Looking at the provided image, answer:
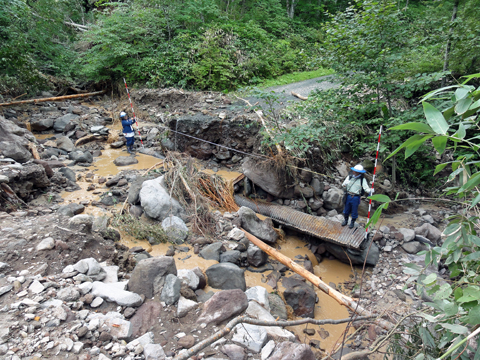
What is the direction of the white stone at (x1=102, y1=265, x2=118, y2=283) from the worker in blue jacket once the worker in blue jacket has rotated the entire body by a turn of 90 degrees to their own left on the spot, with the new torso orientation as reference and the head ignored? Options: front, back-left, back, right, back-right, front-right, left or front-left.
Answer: back-right

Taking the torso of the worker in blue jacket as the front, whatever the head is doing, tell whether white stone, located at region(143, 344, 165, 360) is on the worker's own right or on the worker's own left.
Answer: on the worker's own right

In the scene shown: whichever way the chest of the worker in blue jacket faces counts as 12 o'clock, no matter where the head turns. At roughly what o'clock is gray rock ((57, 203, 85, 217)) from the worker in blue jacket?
The gray rock is roughly at 2 o'clock from the worker in blue jacket.

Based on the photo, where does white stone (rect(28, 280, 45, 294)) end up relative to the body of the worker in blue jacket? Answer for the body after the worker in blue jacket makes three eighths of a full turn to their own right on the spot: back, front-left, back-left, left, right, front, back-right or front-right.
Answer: left

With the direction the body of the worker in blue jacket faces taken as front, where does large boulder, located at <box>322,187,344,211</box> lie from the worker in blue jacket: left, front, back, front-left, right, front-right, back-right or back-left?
front

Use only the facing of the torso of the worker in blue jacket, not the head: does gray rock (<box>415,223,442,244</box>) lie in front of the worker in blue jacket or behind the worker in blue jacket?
in front

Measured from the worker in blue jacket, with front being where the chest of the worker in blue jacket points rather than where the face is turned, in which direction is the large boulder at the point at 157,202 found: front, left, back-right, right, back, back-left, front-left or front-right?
front-right

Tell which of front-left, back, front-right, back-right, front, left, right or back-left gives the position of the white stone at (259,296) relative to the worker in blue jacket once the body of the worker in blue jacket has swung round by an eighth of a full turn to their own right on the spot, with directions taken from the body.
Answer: front

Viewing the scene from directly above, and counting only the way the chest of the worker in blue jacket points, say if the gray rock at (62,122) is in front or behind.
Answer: behind

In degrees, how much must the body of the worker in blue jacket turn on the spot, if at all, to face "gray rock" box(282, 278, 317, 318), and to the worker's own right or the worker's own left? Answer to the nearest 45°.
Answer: approximately 45° to the worker's own right

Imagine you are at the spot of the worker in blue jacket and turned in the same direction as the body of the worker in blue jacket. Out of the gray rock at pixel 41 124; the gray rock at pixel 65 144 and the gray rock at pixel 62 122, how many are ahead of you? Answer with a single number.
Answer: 0

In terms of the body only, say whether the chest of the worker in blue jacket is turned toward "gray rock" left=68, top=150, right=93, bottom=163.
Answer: no

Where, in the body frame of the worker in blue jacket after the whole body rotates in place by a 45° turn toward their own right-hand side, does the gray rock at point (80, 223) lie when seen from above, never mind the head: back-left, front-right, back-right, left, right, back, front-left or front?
front
